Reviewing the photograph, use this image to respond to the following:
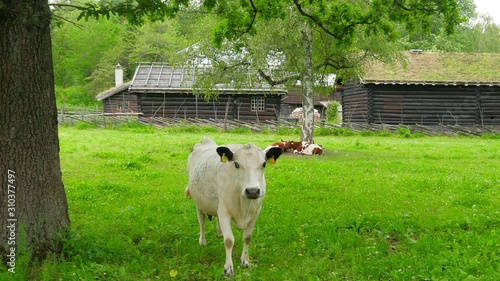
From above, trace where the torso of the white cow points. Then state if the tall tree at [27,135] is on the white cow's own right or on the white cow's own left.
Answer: on the white cow's own right

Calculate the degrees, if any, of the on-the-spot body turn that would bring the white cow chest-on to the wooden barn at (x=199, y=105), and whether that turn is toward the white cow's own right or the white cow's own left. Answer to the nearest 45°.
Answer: approximately 135° to the white cow's own left

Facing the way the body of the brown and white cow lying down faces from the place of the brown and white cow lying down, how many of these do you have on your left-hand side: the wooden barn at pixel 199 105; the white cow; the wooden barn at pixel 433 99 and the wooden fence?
1

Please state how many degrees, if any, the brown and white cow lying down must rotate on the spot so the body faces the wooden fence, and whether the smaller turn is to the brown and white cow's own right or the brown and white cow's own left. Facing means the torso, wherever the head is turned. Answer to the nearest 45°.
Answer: approximately 90° to the brown and white cow's own right

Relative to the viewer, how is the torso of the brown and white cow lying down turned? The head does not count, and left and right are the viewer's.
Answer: facing to the left of the viewer

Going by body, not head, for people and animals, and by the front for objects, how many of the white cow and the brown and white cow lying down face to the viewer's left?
1

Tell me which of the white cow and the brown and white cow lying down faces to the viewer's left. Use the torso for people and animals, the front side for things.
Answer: the brown and white cow lying down

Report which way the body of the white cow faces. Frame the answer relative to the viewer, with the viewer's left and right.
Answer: facing the viewer and to the right of the viewer

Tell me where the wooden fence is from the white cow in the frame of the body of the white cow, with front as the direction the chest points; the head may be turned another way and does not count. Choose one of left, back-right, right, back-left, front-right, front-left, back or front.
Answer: back-left

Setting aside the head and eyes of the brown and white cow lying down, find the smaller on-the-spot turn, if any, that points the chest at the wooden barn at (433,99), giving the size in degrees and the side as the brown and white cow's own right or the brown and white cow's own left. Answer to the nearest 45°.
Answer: approximately 135° to the brown and white cow's own right

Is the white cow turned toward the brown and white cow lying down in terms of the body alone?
no
